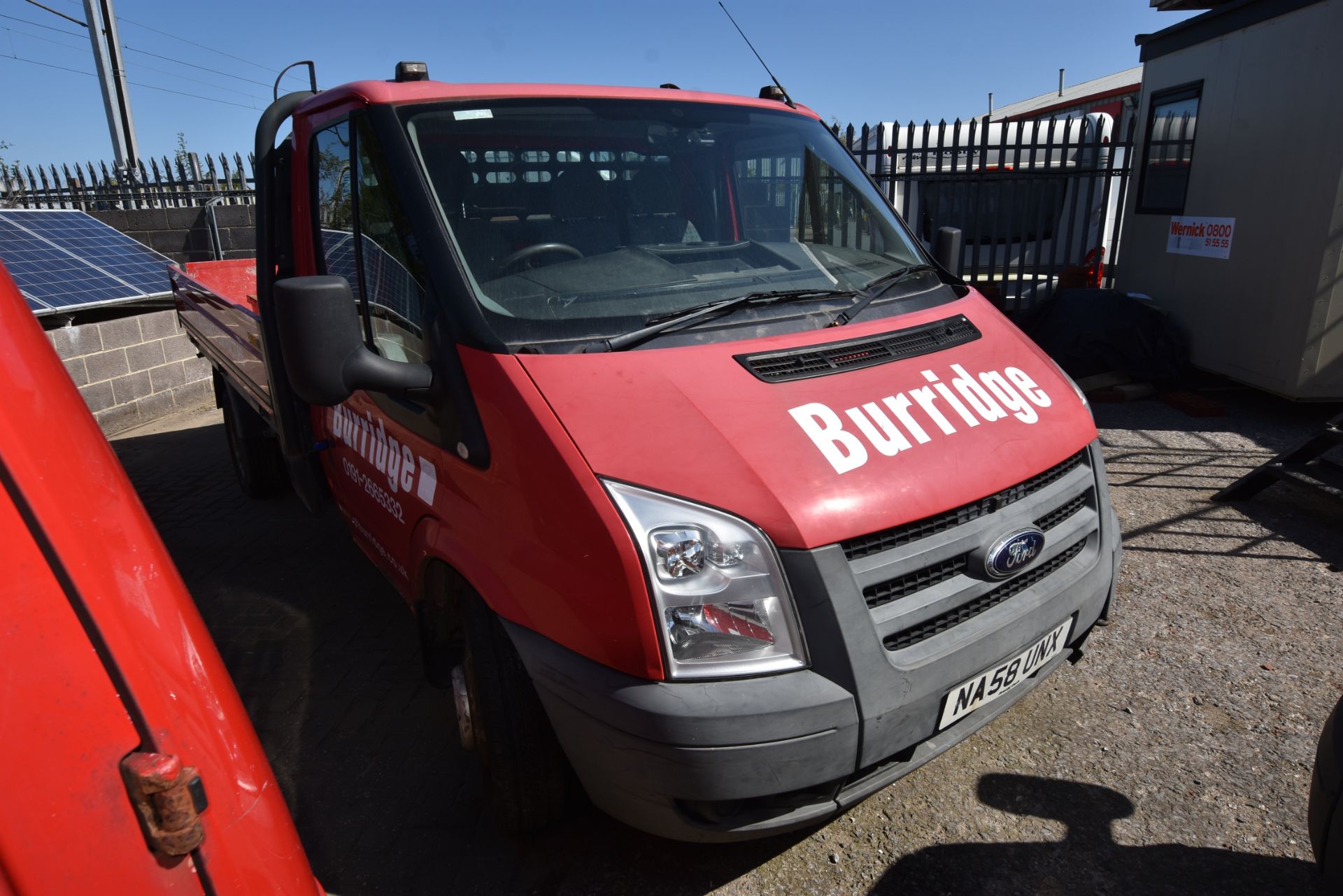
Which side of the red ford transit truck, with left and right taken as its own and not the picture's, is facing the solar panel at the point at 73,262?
back

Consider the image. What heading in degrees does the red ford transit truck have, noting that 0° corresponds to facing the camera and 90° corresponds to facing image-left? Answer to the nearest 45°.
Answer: approximately 315°

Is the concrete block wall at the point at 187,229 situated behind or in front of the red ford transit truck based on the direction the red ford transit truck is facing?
behind

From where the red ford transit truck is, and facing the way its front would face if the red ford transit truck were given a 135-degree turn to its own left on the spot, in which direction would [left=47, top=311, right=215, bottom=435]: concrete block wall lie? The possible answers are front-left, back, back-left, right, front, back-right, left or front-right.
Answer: front-left

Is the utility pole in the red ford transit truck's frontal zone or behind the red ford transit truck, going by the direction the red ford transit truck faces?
behind

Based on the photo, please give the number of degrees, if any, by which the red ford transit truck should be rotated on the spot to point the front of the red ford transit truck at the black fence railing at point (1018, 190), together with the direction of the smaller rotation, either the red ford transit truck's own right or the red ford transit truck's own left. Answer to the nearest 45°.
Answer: approximately 90° to the red ford transit truck's own left
